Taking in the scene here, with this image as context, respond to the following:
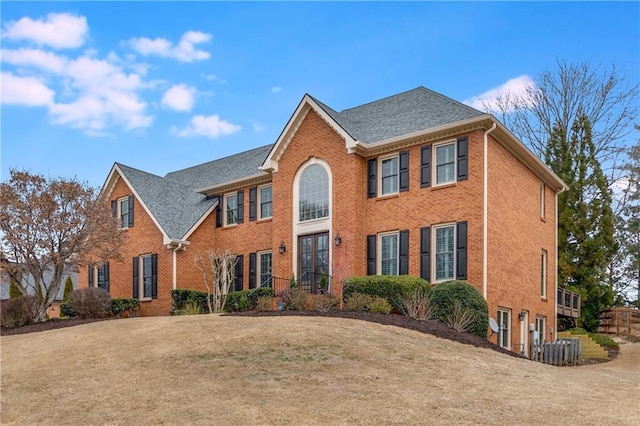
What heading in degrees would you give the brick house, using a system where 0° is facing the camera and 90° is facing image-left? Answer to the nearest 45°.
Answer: approximately 45°

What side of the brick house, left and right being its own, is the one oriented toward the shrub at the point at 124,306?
right

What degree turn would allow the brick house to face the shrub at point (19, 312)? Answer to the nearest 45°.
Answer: approximately 45° to its right

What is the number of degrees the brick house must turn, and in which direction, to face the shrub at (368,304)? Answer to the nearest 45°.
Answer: approximately 45° to its left

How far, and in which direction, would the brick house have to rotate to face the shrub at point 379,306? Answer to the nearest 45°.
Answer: approximately 45° to its left
